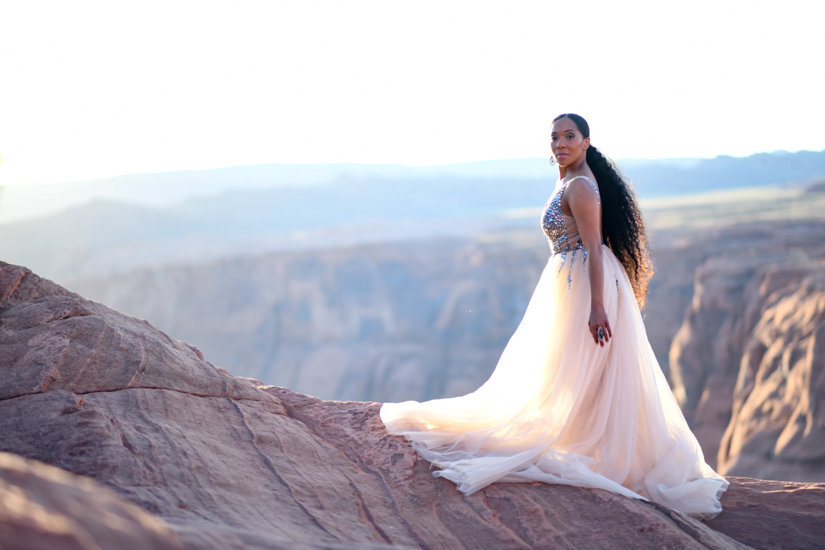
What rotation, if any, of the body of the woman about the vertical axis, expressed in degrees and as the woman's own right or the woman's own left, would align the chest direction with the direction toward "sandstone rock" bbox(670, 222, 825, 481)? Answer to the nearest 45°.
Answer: approximately 90° to the woman's own right

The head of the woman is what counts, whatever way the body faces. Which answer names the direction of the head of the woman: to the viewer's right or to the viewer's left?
to the viewer's left

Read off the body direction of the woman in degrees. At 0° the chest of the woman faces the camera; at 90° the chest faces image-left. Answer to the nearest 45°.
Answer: approximately 90°

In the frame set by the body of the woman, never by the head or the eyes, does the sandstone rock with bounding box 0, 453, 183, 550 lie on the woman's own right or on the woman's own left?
on the woman's own left
